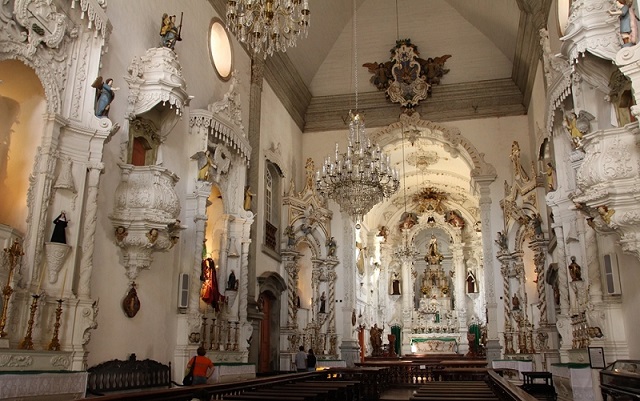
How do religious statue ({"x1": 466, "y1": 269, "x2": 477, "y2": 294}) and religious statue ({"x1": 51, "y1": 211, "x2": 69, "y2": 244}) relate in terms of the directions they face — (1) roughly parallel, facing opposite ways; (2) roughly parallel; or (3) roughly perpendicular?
roughly perpendicular

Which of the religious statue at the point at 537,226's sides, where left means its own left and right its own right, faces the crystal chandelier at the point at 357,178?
front

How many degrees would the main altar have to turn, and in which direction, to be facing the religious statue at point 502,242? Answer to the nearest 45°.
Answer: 0° — it already faces it

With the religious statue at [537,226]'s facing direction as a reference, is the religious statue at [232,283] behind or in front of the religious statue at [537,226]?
in front

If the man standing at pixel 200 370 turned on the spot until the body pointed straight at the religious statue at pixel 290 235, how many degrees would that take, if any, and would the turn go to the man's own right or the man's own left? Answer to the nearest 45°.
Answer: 0° — they already face it

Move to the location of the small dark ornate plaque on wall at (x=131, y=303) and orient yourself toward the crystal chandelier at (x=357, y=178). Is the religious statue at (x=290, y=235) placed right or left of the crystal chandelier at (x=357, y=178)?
left

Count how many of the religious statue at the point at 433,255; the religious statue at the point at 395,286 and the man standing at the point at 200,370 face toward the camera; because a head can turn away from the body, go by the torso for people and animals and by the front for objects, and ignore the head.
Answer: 2

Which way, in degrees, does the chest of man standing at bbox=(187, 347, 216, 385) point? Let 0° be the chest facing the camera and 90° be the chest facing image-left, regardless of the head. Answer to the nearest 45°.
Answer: approximately 180°

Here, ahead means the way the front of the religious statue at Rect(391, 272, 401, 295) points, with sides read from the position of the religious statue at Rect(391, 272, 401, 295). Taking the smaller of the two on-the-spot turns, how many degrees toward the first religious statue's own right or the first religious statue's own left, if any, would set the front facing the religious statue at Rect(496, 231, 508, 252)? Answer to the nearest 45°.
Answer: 0° — it already faces it

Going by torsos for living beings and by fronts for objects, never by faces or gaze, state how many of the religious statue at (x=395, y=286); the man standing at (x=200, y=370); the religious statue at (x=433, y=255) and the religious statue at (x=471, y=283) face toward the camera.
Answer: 3

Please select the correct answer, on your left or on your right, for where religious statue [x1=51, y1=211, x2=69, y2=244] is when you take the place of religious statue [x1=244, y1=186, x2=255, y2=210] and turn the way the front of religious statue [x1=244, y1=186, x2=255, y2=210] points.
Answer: on your right

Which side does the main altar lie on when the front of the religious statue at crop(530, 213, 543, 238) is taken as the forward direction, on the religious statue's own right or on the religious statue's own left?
on the religious statue's own right
